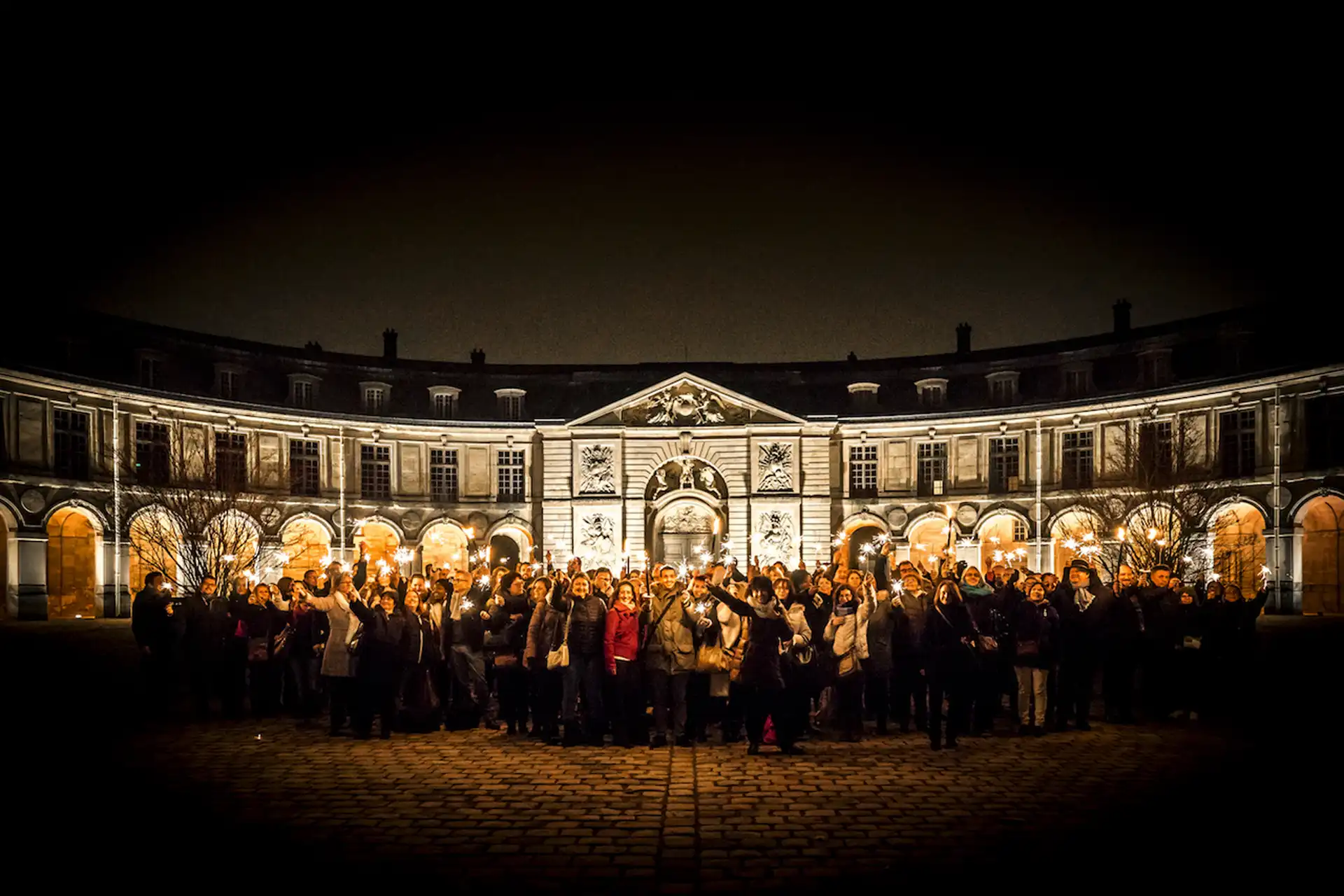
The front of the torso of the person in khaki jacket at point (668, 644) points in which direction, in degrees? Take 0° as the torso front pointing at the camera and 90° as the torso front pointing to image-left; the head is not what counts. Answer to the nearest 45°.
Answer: approximately 0°

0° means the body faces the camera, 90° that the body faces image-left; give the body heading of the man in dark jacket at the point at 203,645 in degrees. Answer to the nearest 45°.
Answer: approximately 0°
